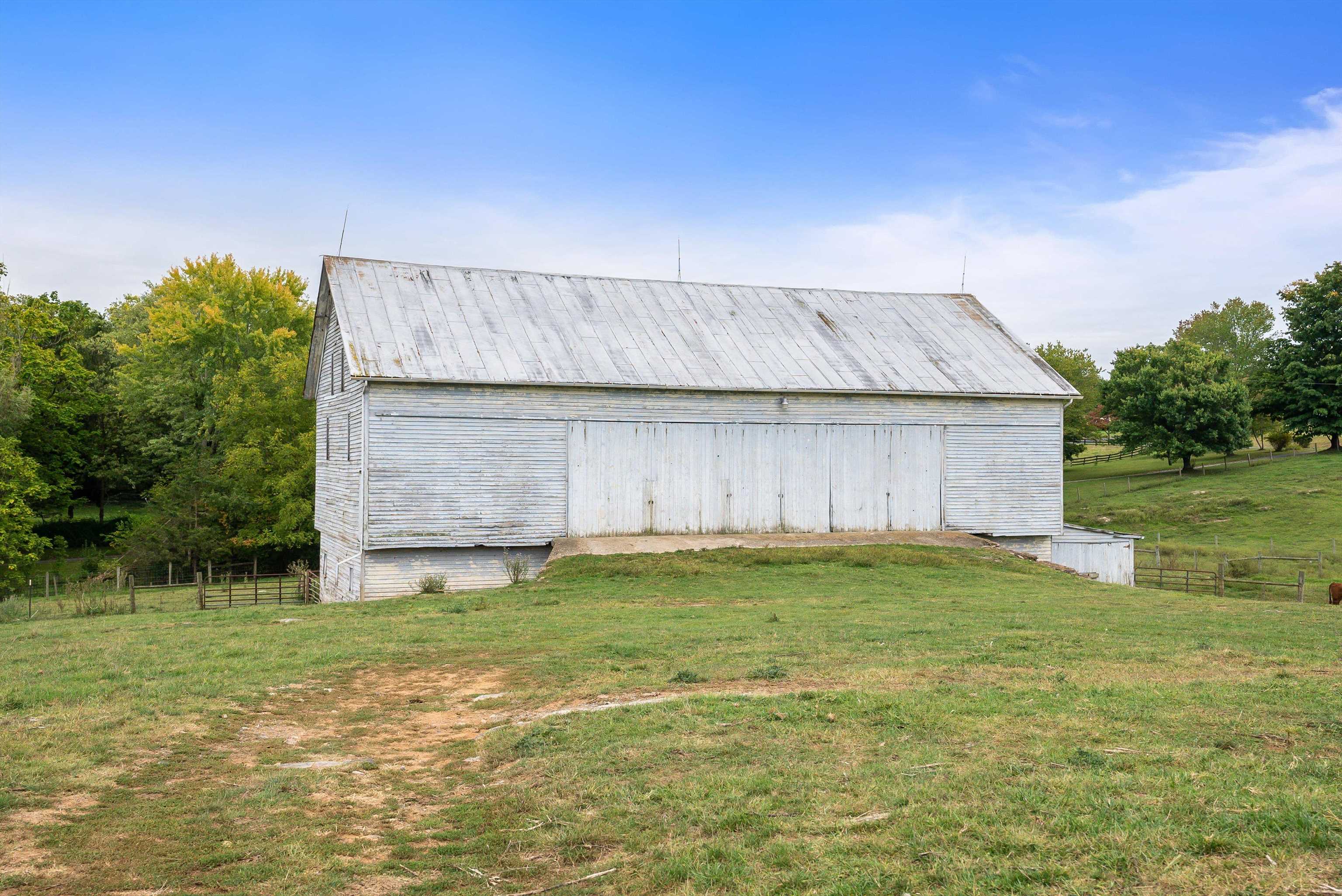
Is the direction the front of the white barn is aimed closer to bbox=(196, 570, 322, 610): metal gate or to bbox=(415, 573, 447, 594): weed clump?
the weed clump

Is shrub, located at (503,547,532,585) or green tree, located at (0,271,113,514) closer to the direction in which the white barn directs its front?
the shrub

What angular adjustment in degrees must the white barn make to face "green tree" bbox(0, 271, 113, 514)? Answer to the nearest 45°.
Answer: approximately 135° to its right

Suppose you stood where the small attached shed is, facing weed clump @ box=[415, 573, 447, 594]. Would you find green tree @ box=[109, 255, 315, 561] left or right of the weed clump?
right

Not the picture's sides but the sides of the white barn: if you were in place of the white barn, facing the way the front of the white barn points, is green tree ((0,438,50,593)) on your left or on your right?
on your right

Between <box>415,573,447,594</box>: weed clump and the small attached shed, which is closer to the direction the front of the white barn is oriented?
the weed clump

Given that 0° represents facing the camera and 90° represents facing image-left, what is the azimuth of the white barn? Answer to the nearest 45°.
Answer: approximately 0°

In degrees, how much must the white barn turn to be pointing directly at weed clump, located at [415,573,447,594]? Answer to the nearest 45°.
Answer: approximately 45° to its right

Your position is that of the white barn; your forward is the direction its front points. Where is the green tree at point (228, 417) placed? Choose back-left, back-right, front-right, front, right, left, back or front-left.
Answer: back-right

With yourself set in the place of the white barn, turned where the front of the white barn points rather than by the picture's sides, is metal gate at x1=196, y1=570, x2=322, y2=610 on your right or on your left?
on your right

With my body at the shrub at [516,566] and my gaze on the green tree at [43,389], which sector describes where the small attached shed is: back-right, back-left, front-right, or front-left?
back-right

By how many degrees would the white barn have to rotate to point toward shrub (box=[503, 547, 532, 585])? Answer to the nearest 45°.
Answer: approximately 45° to its right
